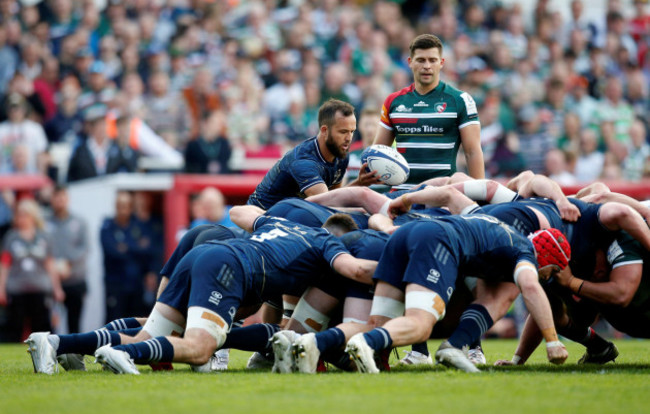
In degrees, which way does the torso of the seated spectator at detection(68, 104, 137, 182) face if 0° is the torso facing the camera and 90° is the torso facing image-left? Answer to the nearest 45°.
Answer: approximately 0°

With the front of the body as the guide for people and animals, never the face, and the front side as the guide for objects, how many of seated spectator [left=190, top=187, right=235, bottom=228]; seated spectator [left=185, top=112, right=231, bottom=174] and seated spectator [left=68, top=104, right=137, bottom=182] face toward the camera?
3

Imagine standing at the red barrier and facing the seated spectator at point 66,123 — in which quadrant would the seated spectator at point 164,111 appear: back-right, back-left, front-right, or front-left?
front-right

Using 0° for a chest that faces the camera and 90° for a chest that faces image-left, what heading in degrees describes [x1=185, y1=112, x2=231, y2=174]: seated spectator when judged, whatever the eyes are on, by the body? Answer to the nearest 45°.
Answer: approximately 0°

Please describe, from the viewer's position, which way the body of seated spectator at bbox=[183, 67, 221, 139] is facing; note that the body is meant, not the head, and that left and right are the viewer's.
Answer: facing the viewer

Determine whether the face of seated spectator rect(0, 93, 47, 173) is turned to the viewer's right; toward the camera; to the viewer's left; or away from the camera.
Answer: toward the camera

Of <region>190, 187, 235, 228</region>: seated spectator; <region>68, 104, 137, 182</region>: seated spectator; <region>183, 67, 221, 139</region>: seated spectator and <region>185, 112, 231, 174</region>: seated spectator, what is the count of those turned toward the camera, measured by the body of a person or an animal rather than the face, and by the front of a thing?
4

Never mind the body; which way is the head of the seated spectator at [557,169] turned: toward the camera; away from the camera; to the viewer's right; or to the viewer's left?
toward the camera

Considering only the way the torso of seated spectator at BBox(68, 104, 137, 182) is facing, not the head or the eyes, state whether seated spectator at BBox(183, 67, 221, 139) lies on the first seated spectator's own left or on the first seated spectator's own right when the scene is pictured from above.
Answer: on the first seated spectator's own left

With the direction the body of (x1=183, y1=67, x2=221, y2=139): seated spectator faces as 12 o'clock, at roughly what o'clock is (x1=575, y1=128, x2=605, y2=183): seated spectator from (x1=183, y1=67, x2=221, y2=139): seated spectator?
(x1=575, y1=128, x2=605, y2=183): seated spectator is roughly at 9 o'clock from (x1=183, y1=67, x2=221, y2=139): seated spectator.

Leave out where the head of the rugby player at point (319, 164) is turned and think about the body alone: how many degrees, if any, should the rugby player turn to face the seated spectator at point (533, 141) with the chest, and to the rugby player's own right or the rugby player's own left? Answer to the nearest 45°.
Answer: approximately 90° to the rugby player's own left

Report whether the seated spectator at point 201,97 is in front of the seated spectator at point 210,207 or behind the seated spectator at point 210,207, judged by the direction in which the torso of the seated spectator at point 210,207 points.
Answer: behind

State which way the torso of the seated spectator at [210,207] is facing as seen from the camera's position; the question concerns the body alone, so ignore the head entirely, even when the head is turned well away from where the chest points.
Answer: toward the camera

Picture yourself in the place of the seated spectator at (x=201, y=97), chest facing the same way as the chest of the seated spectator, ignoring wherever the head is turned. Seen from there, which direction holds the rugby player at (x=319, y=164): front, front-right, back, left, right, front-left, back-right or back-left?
front

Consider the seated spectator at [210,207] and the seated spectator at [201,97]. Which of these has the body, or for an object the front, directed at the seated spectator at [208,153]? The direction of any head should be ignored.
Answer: the seated spectator at [201,97]

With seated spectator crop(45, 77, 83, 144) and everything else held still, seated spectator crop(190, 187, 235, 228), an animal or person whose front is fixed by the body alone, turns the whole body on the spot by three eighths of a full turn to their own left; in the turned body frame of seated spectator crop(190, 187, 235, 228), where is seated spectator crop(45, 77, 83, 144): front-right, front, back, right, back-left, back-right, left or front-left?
left

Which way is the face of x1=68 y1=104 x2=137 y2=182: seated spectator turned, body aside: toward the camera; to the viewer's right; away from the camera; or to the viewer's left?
toward the camera
